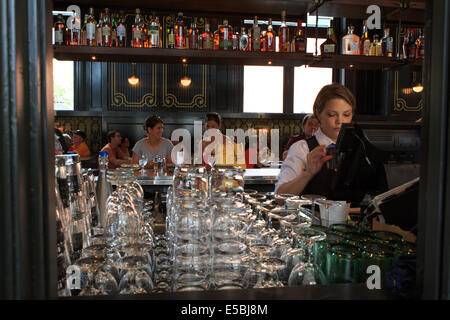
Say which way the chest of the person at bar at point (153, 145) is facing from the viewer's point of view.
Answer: toward the camera

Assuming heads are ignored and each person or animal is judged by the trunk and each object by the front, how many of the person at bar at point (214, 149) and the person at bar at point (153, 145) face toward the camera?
2

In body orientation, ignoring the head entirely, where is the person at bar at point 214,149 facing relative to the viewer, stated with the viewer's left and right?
facing the viewer

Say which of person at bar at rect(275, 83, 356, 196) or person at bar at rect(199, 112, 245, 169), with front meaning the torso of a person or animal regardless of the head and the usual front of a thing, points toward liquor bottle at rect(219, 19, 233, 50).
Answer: person at bar at rect(199, 112, 245, 169)

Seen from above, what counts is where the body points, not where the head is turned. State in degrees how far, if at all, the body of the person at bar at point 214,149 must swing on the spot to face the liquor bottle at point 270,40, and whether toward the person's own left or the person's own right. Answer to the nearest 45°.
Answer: approximately 45° to the person's own left

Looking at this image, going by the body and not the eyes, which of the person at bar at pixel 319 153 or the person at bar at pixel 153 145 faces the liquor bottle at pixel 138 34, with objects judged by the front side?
the person at bar at pixel 153 145

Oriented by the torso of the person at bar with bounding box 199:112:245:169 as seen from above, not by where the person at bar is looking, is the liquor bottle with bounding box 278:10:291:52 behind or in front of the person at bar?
in front

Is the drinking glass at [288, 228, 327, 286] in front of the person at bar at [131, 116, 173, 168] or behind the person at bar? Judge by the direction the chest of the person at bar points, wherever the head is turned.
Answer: in front

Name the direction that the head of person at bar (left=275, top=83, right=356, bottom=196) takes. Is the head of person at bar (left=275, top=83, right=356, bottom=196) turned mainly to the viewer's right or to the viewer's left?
to the viewer's right

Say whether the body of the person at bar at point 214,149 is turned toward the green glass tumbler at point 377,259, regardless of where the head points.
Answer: yes

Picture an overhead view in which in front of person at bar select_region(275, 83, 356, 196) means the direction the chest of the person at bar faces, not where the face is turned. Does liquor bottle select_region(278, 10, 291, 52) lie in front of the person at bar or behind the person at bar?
behind

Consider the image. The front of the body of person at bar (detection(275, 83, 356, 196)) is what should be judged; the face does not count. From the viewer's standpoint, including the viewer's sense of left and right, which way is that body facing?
facing the viewer and to the right of the viewer
